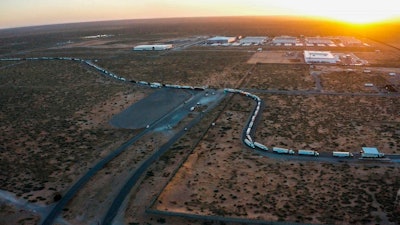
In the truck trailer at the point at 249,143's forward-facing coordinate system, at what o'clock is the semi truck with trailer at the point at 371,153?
The semi truck with trailer is roughly at 11 o'clock from the truck trailer.

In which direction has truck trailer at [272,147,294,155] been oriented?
to the viewer's right

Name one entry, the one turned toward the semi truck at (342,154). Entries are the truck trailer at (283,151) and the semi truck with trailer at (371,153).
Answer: the truck trailer

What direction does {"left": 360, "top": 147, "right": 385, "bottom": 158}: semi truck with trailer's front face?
to the viewer's right

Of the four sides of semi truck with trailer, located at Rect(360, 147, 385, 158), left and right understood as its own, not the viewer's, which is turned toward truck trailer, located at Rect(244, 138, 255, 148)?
back

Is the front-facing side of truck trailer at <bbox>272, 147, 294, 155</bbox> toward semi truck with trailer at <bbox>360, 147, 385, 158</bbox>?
yes

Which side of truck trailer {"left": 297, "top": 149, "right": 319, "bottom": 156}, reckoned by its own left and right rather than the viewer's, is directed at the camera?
right

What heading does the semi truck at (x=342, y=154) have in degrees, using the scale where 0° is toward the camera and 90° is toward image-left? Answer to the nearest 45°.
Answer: approximately 270°

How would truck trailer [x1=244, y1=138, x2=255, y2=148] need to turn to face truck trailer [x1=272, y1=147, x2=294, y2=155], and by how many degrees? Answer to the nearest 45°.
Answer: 0° — it already faces it
